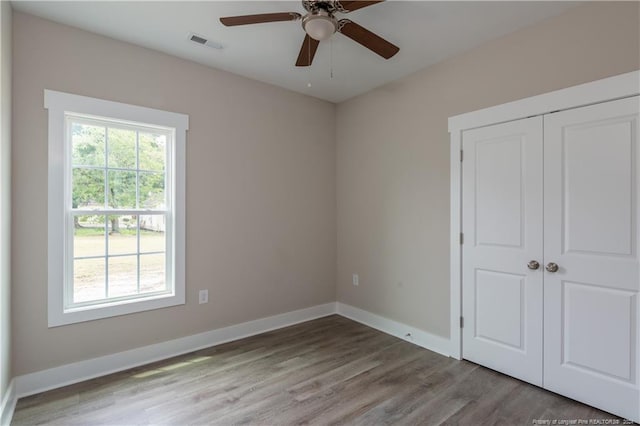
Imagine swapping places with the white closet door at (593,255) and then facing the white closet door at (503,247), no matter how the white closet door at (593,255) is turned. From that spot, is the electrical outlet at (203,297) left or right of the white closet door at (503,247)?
left

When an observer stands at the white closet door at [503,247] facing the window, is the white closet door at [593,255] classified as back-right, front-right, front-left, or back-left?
back-left

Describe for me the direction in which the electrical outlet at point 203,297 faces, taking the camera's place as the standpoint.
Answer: facing the viewer

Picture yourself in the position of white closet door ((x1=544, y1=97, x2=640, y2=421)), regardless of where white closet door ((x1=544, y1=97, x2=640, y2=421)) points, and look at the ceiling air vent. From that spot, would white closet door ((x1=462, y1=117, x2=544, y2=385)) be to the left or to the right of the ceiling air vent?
right

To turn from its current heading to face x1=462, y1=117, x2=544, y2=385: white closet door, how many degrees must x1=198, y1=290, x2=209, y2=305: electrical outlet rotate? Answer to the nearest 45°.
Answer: approximately 45° to its left

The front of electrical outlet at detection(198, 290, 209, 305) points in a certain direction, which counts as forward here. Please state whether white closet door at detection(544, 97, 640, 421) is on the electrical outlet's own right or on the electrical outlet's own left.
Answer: on the electrical outlet's own left
